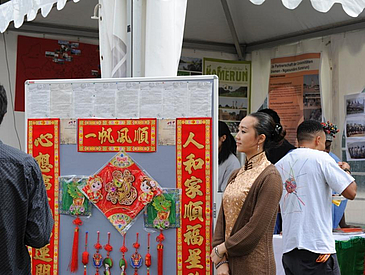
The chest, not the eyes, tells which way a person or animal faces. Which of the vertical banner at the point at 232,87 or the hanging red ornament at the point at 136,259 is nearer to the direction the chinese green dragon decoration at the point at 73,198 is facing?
the hanging red ornament

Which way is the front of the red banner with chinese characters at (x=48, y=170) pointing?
toward the camera

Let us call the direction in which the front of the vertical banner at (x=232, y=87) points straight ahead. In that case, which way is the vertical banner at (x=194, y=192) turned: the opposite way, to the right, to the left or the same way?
the same way

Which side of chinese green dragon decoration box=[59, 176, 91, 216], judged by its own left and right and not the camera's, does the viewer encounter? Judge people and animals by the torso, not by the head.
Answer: front

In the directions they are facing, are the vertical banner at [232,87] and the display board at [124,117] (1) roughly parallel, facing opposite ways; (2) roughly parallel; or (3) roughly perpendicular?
roughly parallel

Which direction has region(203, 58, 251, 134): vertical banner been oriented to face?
toward the camera

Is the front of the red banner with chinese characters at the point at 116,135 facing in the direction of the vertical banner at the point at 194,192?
no

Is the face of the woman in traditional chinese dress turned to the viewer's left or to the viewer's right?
to the viewer's left

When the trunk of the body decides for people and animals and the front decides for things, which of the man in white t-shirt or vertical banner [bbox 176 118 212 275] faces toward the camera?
the vertical banner

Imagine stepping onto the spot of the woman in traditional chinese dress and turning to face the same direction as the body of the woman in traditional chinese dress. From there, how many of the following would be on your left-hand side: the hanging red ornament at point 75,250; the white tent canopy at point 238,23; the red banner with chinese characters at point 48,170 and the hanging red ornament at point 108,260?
0

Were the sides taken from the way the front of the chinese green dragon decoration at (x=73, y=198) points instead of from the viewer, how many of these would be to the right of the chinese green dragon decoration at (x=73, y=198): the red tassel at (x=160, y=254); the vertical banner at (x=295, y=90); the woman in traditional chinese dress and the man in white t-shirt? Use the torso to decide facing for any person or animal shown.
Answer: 0

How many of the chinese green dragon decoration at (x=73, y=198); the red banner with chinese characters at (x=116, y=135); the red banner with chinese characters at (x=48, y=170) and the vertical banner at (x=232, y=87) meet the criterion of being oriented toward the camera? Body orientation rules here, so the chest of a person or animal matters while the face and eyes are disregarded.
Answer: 4

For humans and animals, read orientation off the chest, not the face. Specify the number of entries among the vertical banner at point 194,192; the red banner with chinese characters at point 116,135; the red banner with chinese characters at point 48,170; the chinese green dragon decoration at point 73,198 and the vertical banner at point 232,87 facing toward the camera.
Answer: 5

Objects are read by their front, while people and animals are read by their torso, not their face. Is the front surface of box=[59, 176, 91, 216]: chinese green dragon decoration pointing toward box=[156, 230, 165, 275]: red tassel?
no

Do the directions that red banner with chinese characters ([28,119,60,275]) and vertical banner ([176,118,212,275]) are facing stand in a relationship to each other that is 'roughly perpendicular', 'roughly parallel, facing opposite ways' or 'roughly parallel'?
roughly parallel
